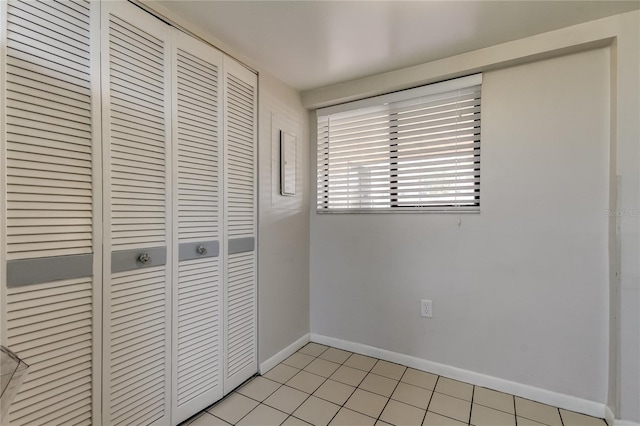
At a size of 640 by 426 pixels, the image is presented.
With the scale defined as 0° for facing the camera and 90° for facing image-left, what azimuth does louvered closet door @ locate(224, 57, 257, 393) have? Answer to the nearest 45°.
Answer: approximately 315°

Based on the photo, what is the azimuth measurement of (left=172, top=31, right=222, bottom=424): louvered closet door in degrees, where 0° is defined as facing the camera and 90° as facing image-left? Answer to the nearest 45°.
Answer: approximately 315°

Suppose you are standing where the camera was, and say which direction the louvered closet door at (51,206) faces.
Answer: facing the viewer and to the right of the viewer

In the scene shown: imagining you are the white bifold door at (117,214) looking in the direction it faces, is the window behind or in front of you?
in front

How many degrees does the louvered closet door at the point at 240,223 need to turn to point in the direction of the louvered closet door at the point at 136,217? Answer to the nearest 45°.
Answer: approximately 90° to its right

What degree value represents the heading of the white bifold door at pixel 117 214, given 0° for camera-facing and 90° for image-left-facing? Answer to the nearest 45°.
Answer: approximately 315°
